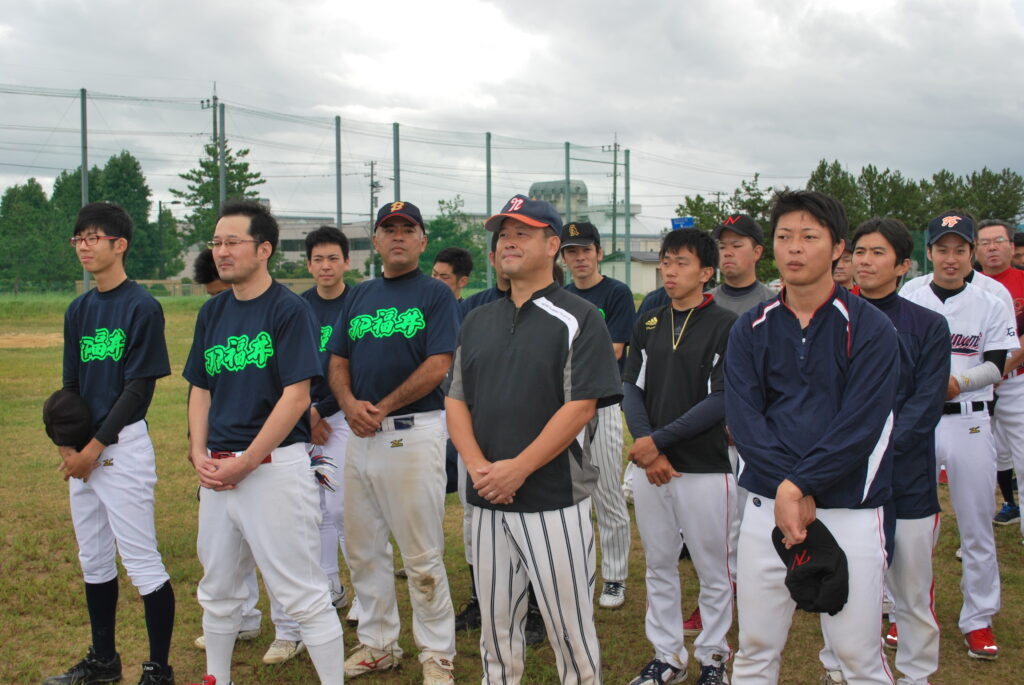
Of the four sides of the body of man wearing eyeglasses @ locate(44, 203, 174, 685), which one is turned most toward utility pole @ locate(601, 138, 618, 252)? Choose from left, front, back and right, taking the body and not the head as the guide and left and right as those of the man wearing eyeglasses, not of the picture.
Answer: back

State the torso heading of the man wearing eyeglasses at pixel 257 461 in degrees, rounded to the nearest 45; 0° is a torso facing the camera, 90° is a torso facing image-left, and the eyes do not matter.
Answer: approximately 45°

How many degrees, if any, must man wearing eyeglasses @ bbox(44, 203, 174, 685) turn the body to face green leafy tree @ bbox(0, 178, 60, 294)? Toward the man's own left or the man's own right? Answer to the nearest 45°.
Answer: approximately 135° to the man's own right

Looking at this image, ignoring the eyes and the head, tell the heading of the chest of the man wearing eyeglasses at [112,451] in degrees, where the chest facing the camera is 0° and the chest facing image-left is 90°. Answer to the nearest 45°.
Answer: approximately 45°

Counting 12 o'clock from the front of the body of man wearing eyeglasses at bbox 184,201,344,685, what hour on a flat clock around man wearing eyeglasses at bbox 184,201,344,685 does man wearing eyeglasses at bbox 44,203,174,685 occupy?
man wearing eyeglasses at bbox 44,203,174,685 is roughly at 3 o'clock from man wearing eyeglasses at bbox 184,201,344,685.

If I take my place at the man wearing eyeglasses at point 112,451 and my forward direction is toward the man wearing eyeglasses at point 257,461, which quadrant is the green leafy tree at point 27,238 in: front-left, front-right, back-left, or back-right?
back-left

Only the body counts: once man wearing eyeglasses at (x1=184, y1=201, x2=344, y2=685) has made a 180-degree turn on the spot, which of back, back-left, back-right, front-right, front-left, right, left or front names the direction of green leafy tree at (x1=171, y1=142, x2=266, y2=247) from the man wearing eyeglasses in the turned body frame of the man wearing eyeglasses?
front-left

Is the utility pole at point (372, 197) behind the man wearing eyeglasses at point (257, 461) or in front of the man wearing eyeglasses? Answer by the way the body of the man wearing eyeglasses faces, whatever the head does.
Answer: behind
